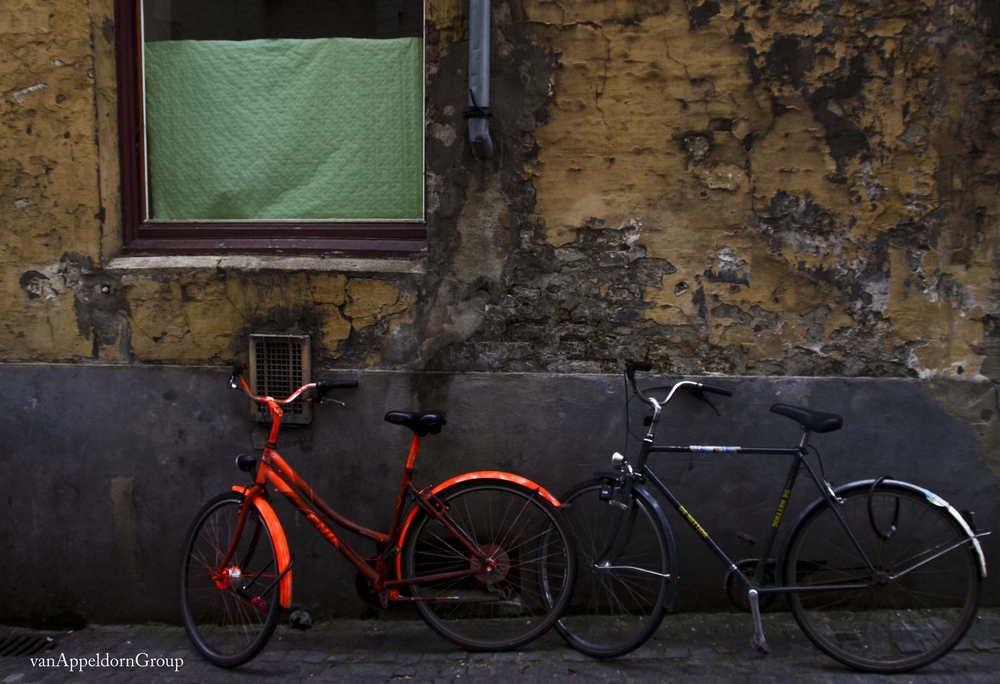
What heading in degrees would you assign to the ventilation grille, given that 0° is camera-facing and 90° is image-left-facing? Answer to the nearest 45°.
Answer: approximately 0°

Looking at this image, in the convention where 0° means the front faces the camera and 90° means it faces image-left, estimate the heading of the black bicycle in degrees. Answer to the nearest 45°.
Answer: approximately 90°

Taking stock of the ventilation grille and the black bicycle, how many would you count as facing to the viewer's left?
1

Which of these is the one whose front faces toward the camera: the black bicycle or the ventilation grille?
the ventilation grille

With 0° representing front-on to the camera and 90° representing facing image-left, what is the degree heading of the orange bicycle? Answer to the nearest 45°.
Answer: approximately 90°

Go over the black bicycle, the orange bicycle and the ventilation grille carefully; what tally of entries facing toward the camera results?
1

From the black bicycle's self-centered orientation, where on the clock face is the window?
The window is roughly at 12 o'clock from the black bicycle.

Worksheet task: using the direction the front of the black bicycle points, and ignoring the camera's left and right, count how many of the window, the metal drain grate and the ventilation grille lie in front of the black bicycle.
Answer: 3

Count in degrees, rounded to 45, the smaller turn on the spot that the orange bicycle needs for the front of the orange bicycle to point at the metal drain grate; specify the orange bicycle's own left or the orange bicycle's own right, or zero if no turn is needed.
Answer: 0° — it already faces it
